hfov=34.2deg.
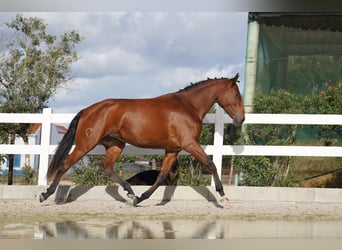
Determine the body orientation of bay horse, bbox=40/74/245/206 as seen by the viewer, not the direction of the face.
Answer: to the viewer's right

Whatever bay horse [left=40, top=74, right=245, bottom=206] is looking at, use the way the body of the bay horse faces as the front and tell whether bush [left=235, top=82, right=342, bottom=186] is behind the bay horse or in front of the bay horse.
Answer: in front

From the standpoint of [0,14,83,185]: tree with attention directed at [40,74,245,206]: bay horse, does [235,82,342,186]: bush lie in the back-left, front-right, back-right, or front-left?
front-left

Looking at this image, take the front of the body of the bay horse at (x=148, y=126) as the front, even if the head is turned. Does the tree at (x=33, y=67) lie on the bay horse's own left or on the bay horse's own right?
on the bay horse's own left

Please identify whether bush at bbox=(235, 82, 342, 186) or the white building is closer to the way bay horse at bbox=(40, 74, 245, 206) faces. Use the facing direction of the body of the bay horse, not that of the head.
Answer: the bush

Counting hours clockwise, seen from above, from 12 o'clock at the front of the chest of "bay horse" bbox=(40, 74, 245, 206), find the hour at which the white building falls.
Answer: The white building is roughly at 8 o'clock from the bay horse.

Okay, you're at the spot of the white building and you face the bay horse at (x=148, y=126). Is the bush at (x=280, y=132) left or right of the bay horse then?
left
